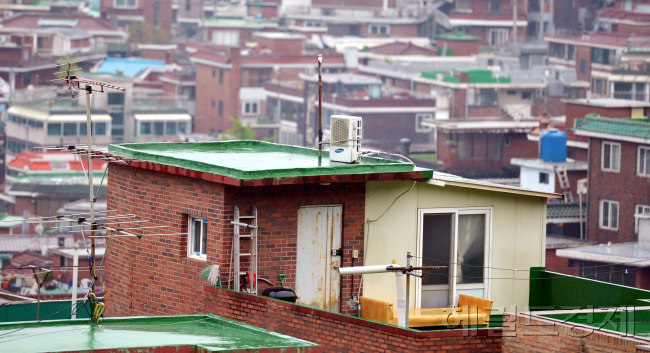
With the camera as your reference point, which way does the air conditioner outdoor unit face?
facing the viewer and to the left of the viewer

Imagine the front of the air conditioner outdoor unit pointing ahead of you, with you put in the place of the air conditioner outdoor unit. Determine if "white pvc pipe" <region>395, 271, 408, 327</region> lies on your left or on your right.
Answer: on your left

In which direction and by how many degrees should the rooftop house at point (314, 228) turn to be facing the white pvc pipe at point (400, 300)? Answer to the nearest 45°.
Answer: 0° — it already faces it

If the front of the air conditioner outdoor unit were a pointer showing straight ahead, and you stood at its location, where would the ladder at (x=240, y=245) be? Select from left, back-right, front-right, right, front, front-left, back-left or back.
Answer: front

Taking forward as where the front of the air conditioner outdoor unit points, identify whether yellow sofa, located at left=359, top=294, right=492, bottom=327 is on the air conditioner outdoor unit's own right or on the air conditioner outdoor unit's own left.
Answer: on the air conditioner outdoor unit's own left

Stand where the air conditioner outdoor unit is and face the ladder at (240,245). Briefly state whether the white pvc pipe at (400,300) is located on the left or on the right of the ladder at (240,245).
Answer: left

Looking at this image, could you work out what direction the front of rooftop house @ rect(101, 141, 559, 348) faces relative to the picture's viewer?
facing the viewer
